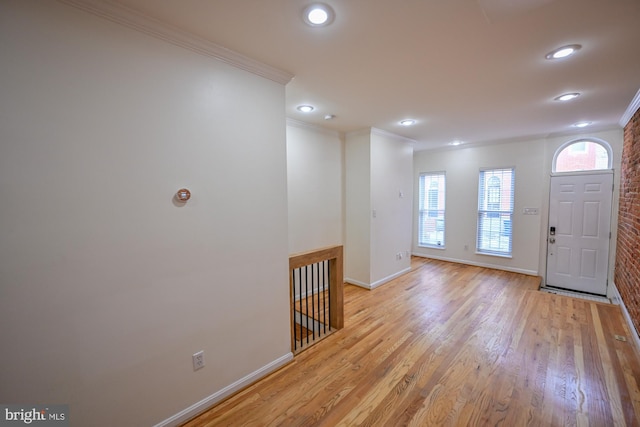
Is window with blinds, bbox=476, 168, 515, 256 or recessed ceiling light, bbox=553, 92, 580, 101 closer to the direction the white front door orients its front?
the recessed ceiling light

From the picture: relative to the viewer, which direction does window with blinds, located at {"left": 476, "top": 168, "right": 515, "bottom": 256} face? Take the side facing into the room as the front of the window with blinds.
toward the camera

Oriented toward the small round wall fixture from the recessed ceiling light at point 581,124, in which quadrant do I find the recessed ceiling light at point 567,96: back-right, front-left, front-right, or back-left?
front-left

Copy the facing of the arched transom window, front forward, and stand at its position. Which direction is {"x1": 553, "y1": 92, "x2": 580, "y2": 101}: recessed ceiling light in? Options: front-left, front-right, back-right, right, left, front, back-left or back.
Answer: front

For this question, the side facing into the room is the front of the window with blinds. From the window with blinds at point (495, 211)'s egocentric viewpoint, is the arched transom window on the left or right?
on its left

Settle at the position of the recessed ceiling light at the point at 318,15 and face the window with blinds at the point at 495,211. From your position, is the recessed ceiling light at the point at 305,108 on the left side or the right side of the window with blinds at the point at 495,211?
left

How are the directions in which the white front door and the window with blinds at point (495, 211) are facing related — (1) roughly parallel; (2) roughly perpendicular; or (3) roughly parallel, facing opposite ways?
roughly parallel

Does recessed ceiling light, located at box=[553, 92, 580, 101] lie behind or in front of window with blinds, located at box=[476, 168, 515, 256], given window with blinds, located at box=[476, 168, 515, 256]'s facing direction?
in front

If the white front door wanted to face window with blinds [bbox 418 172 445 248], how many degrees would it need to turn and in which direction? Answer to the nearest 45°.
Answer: approximately 90° to its right

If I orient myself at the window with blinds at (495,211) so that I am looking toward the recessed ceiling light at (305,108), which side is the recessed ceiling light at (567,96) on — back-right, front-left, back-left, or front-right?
front-left

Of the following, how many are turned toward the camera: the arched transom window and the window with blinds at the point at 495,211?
2

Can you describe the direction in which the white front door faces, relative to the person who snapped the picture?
facing the viewer

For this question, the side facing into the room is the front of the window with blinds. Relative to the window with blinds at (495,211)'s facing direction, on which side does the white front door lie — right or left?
on its left

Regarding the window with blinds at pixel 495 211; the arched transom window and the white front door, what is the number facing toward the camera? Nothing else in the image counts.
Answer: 3

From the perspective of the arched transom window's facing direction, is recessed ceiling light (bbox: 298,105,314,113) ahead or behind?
ahead

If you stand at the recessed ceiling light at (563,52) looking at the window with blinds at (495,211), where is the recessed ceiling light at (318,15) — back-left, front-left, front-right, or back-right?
back-left

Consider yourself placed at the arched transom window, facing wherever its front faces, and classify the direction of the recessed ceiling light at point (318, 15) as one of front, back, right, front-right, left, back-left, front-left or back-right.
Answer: front

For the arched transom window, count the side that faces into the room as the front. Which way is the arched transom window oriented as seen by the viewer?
toward the camera
